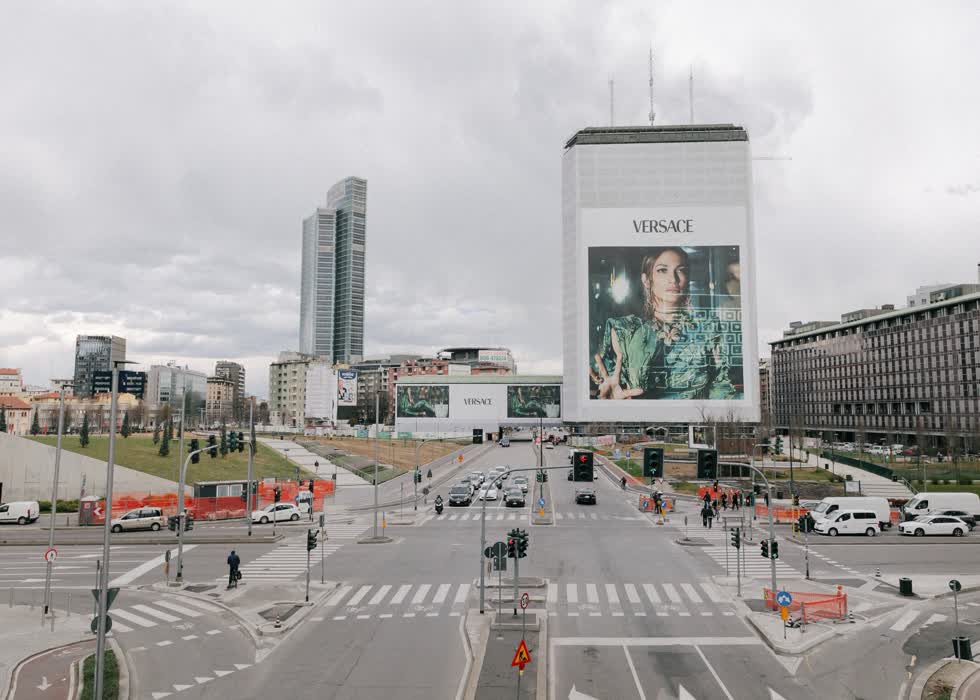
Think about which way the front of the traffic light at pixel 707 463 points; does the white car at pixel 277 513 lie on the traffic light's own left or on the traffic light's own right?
on the traffic light's own right

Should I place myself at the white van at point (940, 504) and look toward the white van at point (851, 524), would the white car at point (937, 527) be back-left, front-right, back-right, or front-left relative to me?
front-left

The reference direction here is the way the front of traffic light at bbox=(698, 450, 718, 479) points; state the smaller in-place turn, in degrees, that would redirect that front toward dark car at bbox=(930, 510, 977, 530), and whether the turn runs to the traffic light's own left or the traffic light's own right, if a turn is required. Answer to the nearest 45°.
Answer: approximately 135° to the traffic light's own left

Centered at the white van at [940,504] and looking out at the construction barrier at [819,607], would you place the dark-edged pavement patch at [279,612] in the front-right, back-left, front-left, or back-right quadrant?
front-right

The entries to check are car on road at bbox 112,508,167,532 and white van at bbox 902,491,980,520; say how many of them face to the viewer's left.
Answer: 2

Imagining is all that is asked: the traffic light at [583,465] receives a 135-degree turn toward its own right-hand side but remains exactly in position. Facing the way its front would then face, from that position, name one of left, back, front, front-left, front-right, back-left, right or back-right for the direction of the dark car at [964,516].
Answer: right

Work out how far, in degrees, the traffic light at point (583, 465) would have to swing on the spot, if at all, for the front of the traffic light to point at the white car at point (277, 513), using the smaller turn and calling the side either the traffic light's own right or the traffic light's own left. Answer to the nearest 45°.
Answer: approximately 135° to the traffic light's own right

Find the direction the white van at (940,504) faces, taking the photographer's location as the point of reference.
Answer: facing to the left of the viewer

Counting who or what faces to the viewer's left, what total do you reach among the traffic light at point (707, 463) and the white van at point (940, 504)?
1

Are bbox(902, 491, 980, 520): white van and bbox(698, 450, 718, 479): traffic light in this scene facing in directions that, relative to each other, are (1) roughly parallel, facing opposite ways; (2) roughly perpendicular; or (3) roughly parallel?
roughly perpendicular

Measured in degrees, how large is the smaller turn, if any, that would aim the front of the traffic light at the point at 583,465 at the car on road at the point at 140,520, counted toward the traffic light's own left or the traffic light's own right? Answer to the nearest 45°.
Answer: approximately 135° to the traffic light's own right

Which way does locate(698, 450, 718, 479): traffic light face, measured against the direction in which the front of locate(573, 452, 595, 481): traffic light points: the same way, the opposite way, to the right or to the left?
the same way

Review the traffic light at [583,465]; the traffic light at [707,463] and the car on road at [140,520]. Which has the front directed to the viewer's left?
the car on road

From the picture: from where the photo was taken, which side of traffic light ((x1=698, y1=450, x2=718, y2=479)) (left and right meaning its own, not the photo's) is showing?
front

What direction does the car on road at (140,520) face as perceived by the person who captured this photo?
facing to the left of the viewer

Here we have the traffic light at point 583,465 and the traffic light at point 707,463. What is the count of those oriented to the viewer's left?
0

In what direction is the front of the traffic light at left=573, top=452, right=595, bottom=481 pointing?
toward the camera
